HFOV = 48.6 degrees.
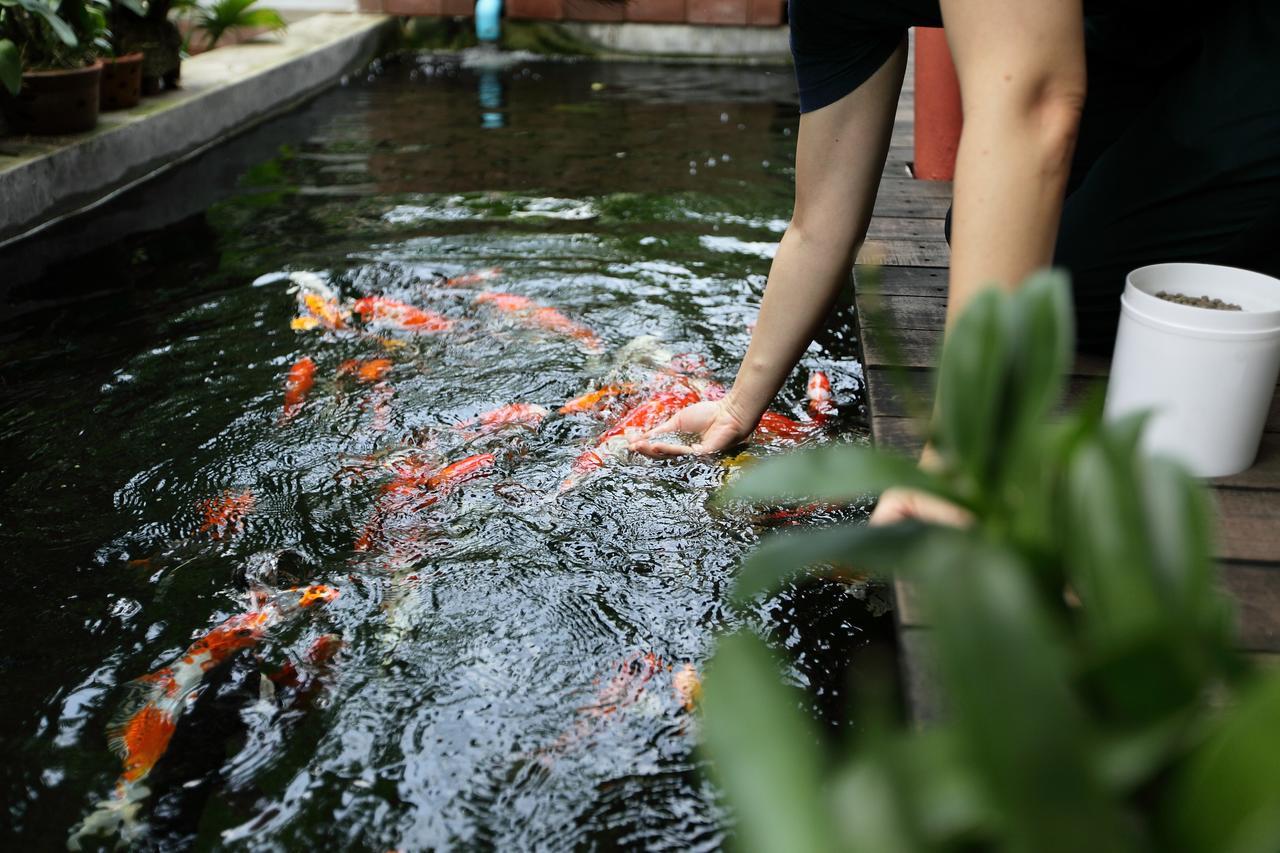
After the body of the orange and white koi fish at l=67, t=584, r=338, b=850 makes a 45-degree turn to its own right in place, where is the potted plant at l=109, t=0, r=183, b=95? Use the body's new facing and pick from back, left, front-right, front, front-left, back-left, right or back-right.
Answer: left

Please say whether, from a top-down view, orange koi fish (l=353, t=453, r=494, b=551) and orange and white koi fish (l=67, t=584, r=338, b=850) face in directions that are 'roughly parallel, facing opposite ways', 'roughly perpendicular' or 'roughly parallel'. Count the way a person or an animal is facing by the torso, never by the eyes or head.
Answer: roughly parallel

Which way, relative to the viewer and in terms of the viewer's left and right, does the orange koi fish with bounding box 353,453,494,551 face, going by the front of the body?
facing away from the viewer and to the right of the viewer

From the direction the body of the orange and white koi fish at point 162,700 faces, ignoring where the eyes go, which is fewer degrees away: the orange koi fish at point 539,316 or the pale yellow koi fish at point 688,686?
the orange koi fish

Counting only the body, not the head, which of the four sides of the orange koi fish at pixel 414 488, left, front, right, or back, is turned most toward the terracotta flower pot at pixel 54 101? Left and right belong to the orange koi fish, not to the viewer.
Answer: left

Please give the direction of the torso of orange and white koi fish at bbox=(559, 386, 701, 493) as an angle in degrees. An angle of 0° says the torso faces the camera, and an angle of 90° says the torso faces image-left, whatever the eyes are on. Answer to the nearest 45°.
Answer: approximately 225°

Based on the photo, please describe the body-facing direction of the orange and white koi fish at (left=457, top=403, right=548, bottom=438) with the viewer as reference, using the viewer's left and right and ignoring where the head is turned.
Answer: facing to the right of the viewer

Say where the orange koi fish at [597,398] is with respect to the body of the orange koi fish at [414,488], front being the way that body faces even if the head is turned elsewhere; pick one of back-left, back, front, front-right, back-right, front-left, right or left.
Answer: front

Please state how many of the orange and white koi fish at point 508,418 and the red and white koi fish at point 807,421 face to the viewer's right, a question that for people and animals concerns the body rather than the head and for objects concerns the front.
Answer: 1

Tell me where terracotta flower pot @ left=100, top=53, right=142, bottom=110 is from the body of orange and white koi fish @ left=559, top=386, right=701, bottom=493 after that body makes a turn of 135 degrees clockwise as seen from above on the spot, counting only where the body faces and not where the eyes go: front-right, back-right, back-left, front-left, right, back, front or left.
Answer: back-right

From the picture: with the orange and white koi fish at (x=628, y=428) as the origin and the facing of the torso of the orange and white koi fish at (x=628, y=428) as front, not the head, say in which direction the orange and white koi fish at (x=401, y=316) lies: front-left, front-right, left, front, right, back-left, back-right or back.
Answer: left
